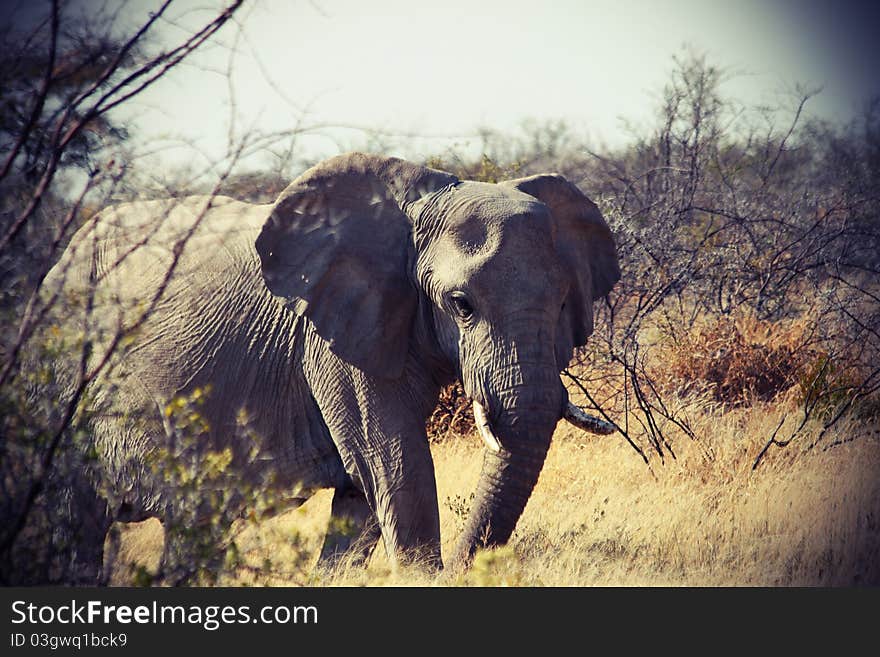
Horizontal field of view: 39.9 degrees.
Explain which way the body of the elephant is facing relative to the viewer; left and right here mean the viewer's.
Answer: facing the viewer and to the right of the viewer

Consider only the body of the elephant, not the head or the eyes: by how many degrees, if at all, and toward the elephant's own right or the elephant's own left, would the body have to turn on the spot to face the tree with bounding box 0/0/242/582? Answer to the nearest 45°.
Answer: approximately 90° to the elephant's own right
